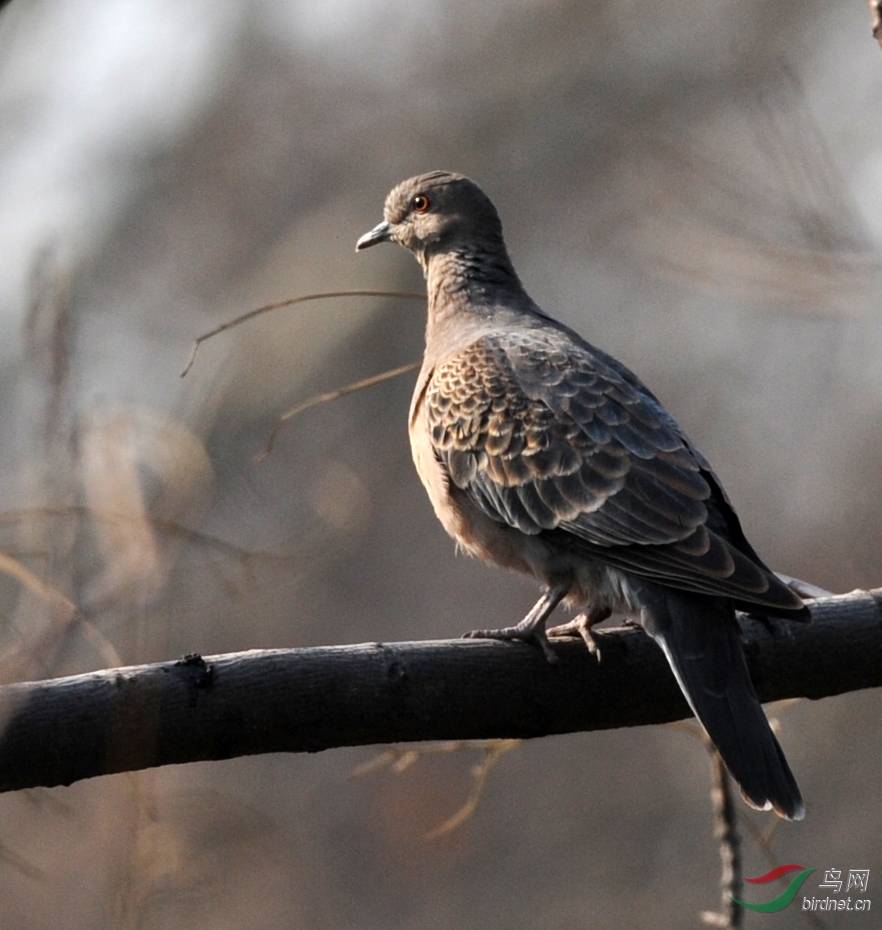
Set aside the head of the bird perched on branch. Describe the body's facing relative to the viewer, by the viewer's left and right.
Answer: facing to the left of the viewer
